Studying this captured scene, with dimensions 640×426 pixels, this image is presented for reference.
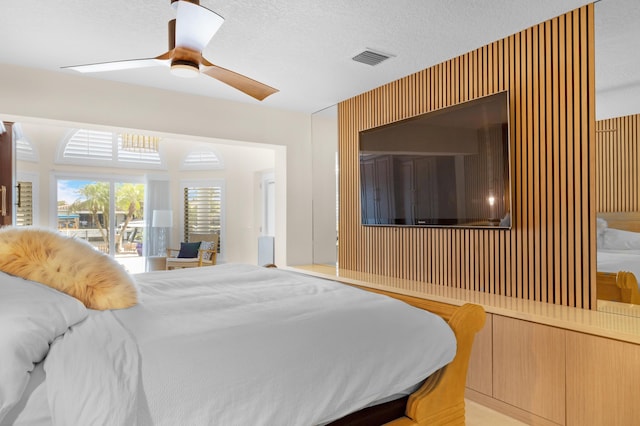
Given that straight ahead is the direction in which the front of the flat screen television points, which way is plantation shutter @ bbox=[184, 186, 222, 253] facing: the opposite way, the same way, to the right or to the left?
to the left

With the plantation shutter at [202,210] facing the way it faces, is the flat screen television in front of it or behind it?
in front

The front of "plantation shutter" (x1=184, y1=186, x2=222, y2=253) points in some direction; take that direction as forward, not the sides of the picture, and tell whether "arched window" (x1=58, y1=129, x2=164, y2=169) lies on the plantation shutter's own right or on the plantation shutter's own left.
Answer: on the plantation shutter's own right

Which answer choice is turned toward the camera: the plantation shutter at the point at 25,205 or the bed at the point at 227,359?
the plantation shutter

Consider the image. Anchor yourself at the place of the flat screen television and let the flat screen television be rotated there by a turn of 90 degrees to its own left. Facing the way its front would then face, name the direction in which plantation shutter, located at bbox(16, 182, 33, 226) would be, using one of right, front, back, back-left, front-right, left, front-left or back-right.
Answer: back-right

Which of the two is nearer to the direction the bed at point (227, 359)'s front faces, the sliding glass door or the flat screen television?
the flat screen television

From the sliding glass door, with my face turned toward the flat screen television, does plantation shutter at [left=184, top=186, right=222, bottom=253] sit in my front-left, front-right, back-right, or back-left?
front-left

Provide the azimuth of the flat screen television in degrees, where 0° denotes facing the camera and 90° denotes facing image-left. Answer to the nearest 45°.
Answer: approximately 45°

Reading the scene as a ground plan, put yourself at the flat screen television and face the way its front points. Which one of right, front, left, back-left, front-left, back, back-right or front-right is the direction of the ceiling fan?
front

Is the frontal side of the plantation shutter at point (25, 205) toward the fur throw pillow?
yes

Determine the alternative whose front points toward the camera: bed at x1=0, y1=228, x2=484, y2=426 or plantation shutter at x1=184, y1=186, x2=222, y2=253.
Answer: the plantation shutter

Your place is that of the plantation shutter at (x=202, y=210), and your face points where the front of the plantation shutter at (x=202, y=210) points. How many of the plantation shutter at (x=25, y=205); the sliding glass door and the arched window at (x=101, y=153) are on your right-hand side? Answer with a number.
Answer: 3

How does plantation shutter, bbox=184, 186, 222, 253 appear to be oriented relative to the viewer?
toward the camera

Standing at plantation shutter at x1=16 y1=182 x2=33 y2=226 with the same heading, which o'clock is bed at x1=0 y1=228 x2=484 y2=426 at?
The bed is roughly at 12 o'clock from the plantation shutter.

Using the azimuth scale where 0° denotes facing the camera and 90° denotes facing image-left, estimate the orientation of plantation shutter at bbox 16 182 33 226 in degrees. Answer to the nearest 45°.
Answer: approximately 0°

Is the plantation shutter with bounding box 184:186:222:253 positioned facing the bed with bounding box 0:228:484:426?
yes
